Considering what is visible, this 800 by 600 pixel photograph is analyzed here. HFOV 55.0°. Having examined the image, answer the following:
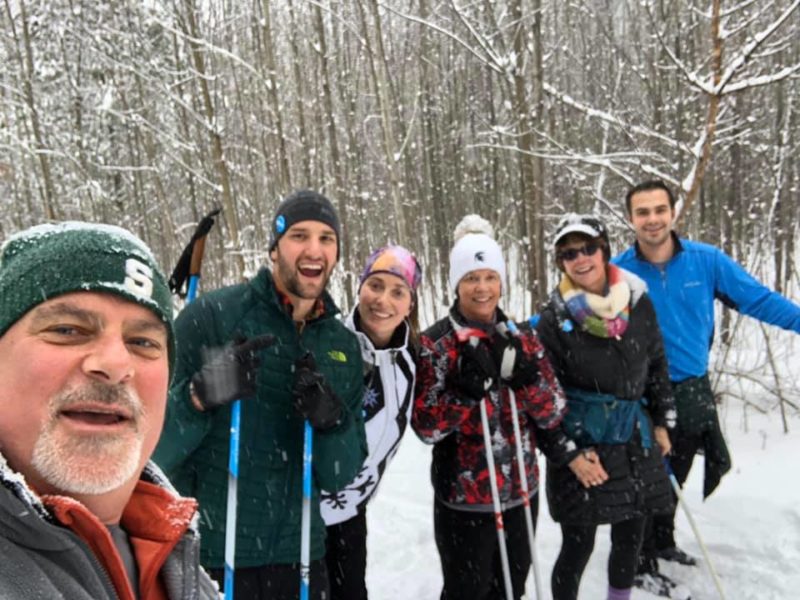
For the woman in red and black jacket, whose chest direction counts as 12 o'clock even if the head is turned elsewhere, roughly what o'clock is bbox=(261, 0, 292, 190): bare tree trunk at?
The bare tree trunk is roughly at 5 o'clock from the woman in red and black jacket.

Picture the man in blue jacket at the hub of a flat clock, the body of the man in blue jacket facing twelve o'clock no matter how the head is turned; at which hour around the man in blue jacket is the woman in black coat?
The woman in black coat is roughly at 1 o'clock from the man in blue jacket.

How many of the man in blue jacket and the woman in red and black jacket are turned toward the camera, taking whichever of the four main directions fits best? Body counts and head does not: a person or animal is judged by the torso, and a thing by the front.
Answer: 2

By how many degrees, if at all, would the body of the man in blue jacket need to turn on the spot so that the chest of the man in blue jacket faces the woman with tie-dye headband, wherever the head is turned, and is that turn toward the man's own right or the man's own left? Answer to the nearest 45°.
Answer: approximately 45° to the man's own right

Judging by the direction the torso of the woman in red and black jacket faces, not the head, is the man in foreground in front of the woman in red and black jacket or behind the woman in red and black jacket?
in front

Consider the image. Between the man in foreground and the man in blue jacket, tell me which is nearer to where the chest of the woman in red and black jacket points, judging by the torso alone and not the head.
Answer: the man in foreground

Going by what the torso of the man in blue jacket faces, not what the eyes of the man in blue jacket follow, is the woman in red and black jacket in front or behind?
in front
